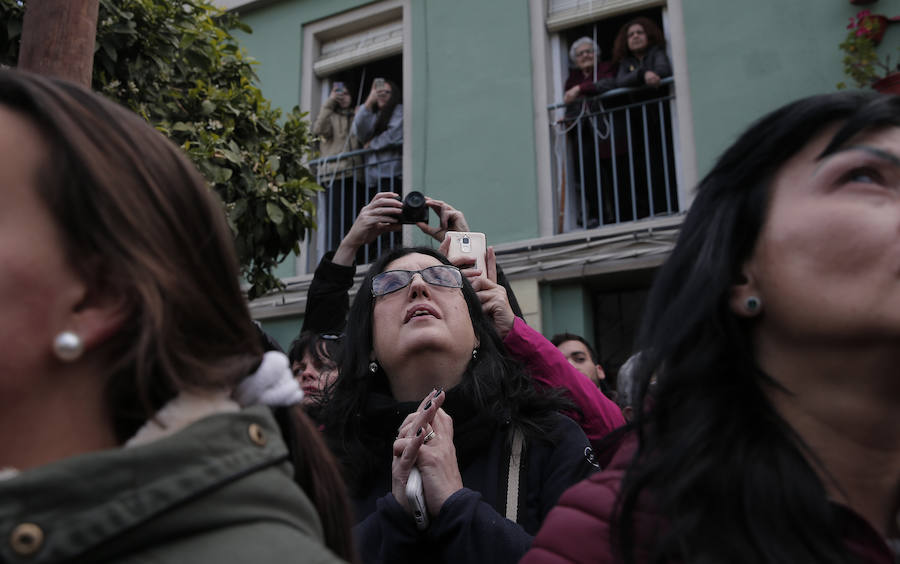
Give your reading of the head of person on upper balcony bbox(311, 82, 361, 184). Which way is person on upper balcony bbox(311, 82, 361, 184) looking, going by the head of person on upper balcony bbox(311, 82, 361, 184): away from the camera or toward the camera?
toward the camera

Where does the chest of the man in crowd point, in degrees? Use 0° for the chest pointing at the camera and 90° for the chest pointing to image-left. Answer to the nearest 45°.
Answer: approximately 45°

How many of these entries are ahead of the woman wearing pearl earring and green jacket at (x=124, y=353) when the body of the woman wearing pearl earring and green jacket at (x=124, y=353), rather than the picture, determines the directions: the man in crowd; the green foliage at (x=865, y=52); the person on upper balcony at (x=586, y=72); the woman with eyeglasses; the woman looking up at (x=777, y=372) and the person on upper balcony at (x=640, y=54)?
0

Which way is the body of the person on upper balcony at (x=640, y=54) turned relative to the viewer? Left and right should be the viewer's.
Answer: facing the viewer

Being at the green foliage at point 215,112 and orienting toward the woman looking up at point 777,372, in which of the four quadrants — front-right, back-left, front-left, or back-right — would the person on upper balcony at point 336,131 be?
back-left

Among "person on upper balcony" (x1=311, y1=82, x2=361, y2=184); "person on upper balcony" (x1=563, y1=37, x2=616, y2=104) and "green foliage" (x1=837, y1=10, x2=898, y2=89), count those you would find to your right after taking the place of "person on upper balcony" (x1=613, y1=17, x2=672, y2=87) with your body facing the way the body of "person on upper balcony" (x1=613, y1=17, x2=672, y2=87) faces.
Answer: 2

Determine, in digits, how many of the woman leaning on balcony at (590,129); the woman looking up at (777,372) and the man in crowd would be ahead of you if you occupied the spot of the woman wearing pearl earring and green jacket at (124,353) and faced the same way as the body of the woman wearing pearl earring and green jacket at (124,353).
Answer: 0

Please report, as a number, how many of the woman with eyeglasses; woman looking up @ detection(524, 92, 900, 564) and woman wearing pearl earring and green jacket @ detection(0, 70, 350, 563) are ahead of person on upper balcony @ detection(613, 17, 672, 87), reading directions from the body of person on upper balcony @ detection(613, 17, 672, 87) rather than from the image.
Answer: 3

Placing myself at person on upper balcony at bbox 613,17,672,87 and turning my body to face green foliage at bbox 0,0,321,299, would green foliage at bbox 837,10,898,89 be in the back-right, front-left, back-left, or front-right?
back-left

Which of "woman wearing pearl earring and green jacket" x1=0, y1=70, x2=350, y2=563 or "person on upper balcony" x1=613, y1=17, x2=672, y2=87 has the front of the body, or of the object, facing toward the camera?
the person on upper balcony

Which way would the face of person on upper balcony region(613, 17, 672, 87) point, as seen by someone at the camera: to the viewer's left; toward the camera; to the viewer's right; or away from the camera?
toward the camera

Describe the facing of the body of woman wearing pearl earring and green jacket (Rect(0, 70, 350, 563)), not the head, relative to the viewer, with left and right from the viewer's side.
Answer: facing to the left of the viewer

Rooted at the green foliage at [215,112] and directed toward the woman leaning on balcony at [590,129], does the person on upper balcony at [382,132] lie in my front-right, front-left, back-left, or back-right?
front-left

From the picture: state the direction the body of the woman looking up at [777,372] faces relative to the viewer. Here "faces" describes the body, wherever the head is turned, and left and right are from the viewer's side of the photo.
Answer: facing the viewer and to the right of the viewer

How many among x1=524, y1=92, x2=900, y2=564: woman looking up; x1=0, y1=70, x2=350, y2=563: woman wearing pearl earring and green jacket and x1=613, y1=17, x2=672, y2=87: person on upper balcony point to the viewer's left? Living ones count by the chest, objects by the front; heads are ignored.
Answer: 1

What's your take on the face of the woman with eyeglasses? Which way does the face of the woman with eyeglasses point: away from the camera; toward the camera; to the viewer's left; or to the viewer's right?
toward the camera
